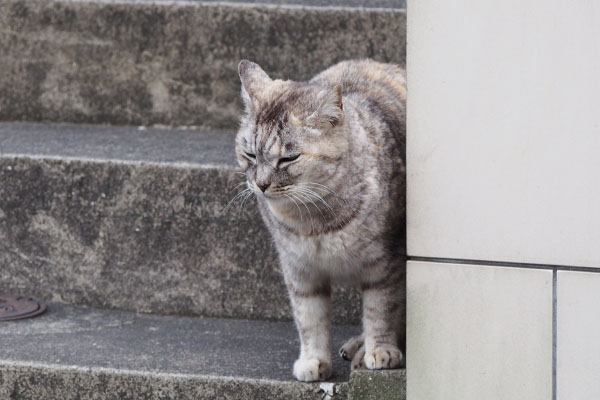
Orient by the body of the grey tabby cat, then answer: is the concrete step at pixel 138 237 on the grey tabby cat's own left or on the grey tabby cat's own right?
on the grey tabby cat's own right

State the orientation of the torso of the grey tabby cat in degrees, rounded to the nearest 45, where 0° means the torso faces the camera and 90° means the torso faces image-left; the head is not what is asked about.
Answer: approximately 45°

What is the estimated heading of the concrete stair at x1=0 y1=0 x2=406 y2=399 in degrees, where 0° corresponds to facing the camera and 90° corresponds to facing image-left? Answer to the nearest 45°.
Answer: approximately 0°

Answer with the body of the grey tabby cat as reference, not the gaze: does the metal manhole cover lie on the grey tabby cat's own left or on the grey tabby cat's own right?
on the grey tabby cat's own right

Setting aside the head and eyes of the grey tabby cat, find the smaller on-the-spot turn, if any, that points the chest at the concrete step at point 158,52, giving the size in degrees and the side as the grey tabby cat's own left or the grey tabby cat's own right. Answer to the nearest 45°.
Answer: approximately 90° to the grey tabby cat's own right
